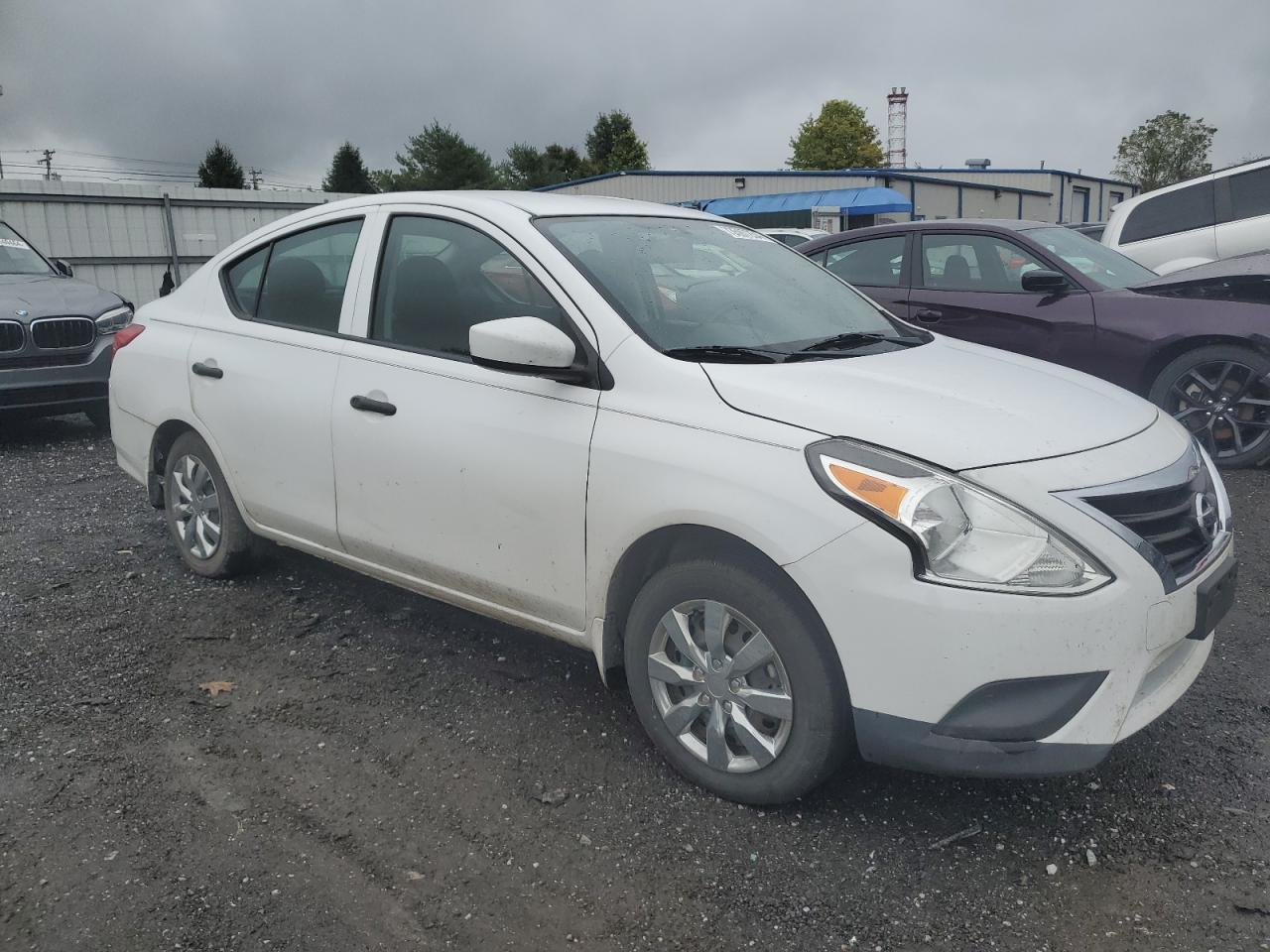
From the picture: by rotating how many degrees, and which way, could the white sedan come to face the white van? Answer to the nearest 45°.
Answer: approximately 90° to its left

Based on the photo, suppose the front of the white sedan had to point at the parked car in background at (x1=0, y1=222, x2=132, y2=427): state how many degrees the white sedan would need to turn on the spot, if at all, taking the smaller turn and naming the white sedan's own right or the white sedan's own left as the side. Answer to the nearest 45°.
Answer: approximately 180°

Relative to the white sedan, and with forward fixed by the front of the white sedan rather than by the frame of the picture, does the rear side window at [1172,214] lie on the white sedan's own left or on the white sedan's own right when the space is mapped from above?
on the white sedan's own left

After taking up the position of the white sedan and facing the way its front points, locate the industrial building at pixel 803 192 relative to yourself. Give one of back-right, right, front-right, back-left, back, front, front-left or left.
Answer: back-left
